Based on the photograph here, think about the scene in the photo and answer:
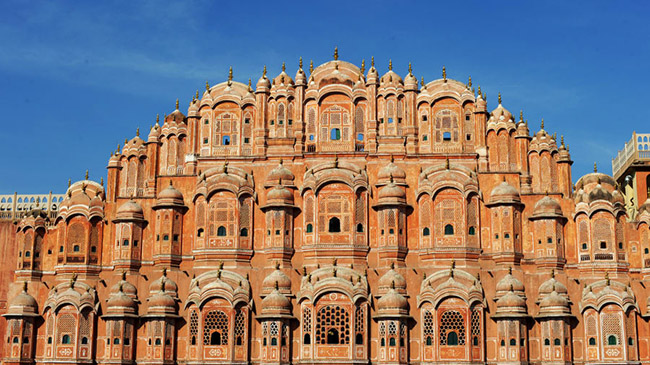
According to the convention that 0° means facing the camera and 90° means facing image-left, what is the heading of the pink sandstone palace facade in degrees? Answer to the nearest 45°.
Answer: approximately 0°
